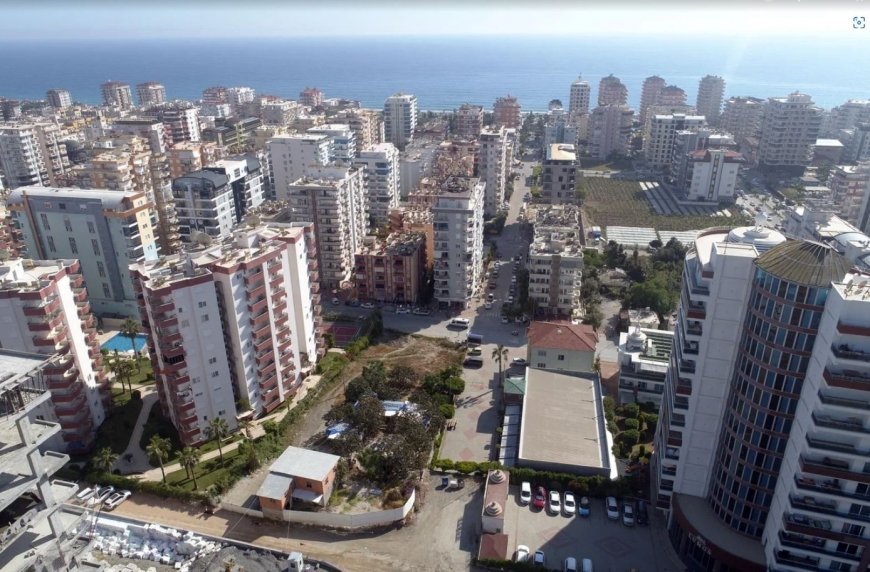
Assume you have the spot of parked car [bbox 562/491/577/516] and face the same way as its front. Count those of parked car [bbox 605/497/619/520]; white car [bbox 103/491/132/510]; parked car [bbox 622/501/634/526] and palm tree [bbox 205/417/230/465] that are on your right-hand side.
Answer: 2
